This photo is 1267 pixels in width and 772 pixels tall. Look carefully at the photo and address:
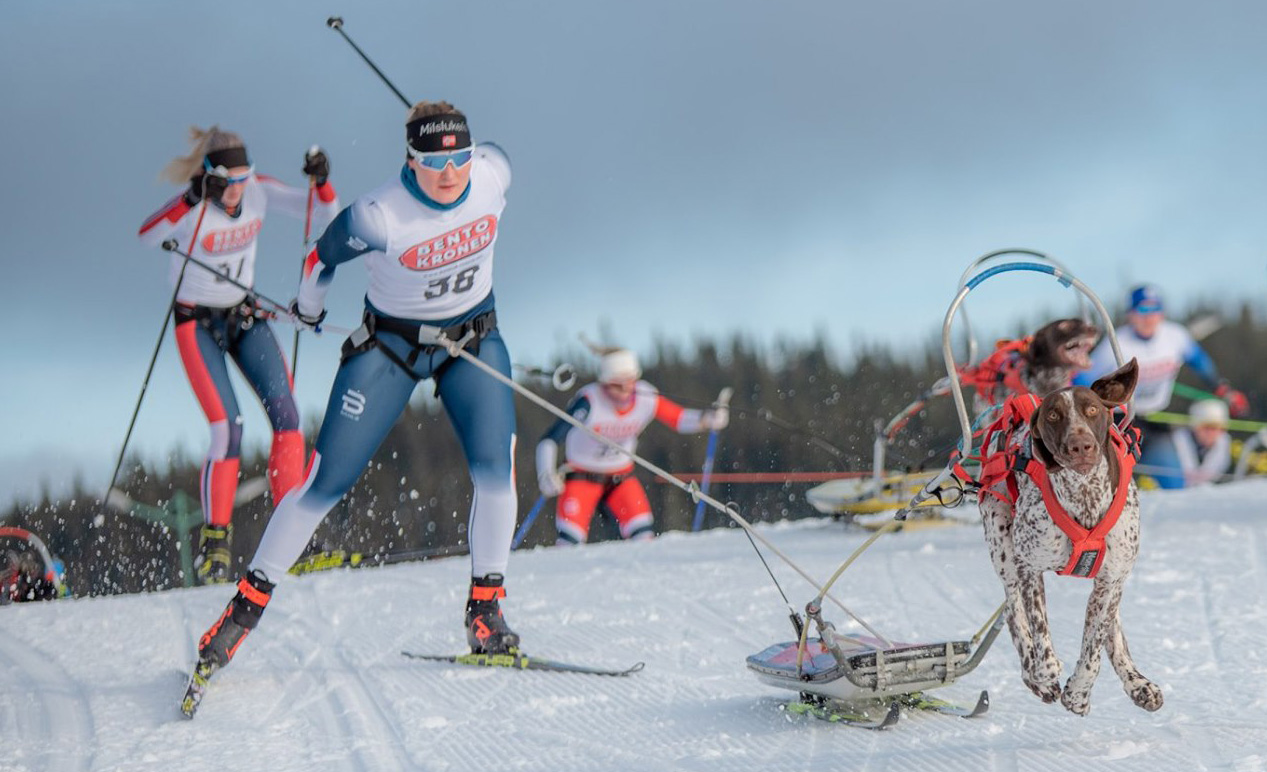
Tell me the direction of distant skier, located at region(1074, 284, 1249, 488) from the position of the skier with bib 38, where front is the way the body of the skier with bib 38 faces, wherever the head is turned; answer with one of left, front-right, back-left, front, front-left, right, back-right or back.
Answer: back-left

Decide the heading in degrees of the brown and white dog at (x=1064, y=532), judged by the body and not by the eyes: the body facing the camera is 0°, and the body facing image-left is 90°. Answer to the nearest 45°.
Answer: approximately 0°

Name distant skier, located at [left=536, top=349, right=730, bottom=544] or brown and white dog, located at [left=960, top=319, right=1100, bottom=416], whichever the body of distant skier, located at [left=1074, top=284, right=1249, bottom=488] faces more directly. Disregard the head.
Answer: the brown and white dog

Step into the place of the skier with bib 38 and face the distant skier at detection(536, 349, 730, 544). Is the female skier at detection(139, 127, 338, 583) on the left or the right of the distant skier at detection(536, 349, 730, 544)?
left

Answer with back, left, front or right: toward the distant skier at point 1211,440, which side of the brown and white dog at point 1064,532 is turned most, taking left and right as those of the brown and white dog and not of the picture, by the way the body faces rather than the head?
back

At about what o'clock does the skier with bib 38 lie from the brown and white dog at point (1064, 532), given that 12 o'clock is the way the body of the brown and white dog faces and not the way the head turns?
The skier with bib 38 is roughly at 4 o'clock from the brown and white dog.

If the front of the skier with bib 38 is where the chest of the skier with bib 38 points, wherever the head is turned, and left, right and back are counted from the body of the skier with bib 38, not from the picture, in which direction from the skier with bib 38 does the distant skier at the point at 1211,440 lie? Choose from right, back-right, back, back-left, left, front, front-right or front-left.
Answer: back-left
